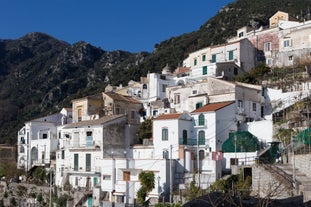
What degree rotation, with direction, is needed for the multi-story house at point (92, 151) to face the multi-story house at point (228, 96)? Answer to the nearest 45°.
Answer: approximately 135° to its left

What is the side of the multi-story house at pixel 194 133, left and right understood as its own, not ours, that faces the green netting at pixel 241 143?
left

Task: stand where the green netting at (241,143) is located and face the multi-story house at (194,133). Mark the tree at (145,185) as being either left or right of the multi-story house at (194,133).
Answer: left

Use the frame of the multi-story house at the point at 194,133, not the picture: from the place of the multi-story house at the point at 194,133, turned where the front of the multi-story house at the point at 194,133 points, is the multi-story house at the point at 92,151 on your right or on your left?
on your right

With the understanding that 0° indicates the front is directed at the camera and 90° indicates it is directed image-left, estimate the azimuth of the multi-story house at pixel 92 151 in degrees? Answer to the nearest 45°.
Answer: approximately 45°

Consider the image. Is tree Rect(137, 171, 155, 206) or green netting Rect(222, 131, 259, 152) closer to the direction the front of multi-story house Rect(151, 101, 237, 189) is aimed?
the tree

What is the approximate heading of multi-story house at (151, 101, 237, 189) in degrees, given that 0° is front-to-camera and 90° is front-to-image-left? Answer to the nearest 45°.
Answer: approximately 45°

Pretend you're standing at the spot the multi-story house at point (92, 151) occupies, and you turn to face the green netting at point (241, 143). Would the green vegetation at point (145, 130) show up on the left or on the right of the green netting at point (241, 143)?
left

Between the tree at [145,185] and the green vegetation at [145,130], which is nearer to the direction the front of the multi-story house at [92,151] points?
the tree

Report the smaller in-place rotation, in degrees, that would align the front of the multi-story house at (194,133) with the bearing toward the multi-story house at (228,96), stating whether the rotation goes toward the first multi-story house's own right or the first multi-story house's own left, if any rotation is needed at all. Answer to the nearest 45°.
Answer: approximately 180°

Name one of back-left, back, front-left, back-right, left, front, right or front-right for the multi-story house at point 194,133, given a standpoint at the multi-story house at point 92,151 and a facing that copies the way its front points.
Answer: left

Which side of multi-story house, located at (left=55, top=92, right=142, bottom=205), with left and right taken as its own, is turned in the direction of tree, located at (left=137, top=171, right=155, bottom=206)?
left

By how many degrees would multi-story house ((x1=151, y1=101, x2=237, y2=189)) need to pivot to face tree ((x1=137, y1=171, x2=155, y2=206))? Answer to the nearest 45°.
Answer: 0° — it already faces it
